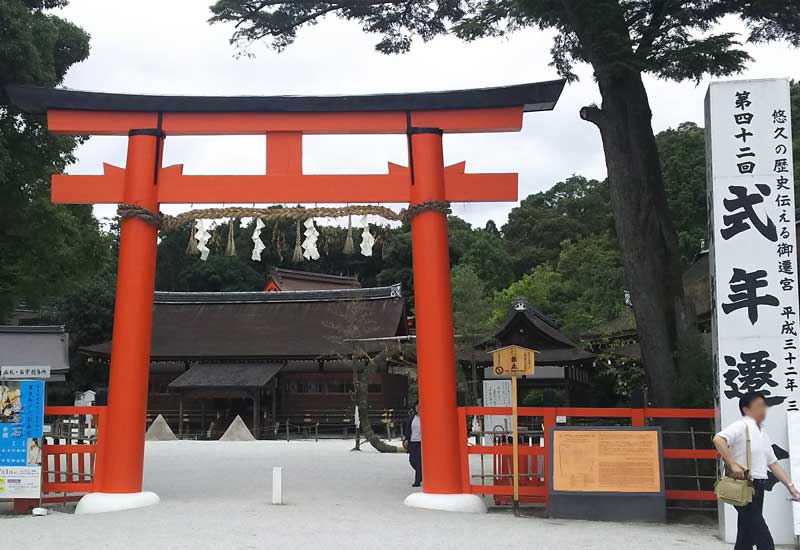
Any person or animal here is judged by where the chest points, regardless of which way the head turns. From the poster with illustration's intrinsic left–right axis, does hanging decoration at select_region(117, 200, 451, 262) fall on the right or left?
on its left

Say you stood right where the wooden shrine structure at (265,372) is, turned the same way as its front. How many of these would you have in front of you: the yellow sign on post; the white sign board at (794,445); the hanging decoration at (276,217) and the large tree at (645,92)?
4

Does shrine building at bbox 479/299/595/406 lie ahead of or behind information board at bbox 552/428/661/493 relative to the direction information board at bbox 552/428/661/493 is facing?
behind

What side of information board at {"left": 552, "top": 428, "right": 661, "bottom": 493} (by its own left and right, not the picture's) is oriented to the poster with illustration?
right

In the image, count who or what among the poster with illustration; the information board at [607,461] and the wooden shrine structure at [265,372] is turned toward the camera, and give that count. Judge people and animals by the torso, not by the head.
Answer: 3

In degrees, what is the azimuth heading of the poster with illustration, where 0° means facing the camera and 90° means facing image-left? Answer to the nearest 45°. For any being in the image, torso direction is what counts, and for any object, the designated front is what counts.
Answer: approximately 0°

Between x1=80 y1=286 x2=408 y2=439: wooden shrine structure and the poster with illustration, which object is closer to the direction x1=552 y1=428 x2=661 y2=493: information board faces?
the poster with illustration

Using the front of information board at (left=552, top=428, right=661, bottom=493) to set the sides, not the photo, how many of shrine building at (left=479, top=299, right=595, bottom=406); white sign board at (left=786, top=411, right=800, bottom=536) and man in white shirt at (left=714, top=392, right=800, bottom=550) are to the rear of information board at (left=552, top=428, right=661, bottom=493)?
1
